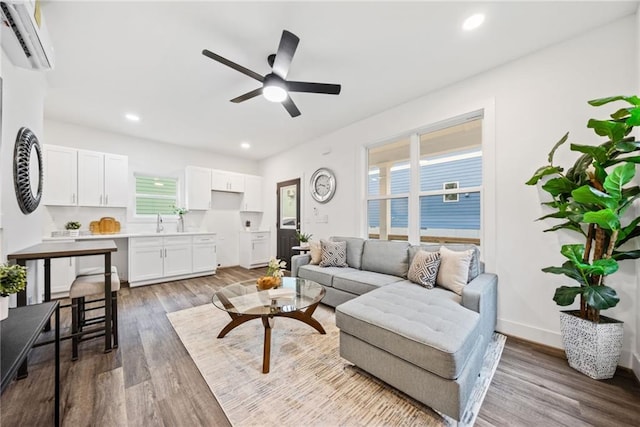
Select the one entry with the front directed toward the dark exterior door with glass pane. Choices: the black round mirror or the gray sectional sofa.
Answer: the black round mirror

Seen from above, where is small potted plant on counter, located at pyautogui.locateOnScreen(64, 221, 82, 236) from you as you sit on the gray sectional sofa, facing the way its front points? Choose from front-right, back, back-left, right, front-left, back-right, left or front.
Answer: front-right

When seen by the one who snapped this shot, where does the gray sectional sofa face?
facing the viewer and to the left of the viewer

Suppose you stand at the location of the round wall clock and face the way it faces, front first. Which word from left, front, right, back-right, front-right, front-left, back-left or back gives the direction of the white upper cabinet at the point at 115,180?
front-right

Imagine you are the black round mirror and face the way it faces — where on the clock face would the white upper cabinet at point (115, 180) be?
The white upper cabinet is roughly at 10 o'clock from the black round mirror.

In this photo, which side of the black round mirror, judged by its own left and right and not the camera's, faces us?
right

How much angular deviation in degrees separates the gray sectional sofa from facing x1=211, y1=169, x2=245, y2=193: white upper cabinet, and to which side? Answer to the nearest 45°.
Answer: approximately 90° to its right

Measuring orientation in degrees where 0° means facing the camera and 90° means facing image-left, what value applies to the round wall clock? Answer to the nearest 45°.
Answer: approximately 45°

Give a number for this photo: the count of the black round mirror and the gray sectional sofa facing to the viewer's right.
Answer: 1

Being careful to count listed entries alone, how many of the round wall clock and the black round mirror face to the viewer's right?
1

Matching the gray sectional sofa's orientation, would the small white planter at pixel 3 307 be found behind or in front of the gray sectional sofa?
in front

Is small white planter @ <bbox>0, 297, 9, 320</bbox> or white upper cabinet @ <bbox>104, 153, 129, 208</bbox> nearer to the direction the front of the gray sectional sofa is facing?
the small white planter

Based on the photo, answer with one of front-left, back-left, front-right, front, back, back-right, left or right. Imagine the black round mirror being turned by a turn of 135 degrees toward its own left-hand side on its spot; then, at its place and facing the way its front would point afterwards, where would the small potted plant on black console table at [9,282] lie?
back-left

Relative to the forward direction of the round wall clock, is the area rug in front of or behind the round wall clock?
in front

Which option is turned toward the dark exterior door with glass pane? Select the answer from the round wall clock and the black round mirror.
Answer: the black round mirror

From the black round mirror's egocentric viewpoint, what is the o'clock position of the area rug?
The area rug is roughly at 2 o'clock from the black round mirror.
